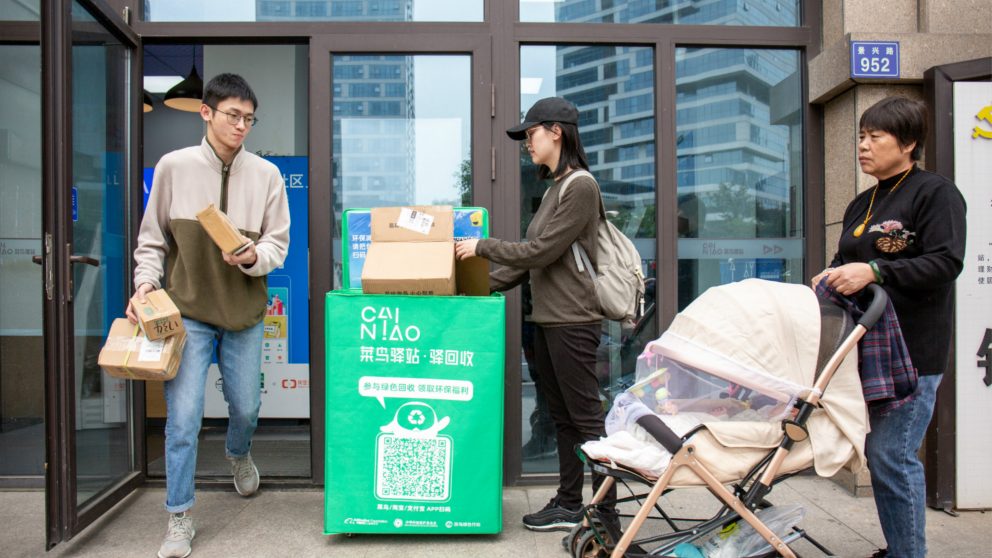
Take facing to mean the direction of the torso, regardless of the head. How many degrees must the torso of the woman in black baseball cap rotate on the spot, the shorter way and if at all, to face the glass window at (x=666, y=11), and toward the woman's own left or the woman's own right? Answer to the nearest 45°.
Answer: approximately 135° to the woman's own right

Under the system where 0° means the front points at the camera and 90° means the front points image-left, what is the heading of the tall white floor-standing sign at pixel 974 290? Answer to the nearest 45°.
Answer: approximately 0°

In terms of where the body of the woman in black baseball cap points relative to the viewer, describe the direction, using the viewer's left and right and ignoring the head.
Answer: facing to the left of the viewer

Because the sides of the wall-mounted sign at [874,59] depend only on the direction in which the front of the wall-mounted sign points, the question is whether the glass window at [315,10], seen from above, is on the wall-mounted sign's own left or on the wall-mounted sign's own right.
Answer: on the wall-mounted sign's own right

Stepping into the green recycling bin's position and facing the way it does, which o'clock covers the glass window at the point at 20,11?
The glass window is roughly at 4 o'clock from the green recycling bin.

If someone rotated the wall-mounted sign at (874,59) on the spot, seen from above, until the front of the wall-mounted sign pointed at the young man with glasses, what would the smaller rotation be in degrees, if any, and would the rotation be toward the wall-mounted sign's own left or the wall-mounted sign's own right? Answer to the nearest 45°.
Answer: approximately 45° to the wall-mounted sign's own right

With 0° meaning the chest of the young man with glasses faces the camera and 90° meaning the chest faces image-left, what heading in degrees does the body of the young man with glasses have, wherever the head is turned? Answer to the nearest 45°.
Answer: approximately 0°

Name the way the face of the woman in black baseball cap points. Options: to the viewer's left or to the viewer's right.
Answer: to the viewer's left

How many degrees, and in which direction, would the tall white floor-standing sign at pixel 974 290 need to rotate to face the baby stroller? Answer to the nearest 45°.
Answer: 0° — it already faces it

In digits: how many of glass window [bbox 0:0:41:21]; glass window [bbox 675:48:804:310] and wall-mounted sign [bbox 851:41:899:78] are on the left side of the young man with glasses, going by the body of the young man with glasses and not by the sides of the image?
2

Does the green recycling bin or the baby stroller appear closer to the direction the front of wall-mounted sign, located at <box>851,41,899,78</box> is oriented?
the baby stroller

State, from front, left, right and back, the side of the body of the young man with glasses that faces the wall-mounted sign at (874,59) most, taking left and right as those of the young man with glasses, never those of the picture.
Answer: left
